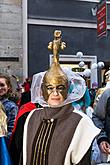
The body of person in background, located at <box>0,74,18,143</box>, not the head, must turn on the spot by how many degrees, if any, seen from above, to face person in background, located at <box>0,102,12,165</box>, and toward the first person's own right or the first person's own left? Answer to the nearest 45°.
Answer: approximately 45° to the first person's own left

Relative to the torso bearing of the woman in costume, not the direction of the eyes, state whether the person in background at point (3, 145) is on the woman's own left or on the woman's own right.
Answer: on the woman's own right

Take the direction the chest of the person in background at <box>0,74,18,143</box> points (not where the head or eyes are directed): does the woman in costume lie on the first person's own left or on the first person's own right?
on the first person's own left

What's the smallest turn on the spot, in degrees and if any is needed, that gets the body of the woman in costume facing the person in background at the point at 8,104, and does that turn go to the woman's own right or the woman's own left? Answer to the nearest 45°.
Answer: approximately 90° to the woman's own right

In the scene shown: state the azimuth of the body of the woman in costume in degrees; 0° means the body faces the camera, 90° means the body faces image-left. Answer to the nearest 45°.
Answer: approximately 45°
